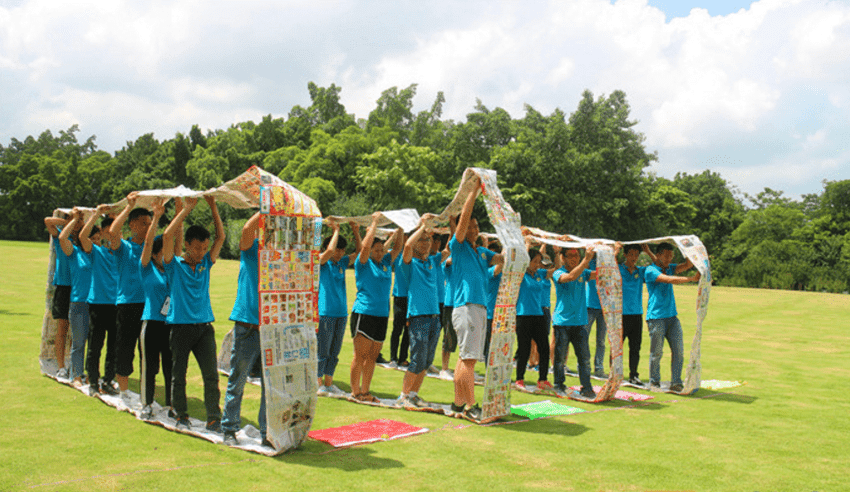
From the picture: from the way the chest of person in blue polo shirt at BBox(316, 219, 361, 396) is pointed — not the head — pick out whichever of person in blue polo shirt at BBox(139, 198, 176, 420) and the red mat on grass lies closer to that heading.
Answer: the red mat on grass

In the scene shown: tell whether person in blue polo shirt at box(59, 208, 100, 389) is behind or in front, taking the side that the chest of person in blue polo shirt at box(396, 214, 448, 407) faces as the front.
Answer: behind

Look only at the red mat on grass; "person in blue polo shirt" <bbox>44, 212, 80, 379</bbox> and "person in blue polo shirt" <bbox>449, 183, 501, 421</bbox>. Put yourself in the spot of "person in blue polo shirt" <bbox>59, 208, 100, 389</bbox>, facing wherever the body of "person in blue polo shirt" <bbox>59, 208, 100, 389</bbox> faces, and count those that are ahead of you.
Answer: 2

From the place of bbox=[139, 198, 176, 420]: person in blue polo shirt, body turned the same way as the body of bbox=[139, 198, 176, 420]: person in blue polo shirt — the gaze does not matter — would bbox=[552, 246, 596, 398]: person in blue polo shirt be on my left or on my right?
on my left

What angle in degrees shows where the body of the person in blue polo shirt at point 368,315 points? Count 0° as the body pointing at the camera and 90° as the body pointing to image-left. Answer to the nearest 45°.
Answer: approximately 315°

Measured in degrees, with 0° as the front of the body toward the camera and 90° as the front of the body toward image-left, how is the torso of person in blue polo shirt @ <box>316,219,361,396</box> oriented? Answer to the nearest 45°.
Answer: approximately 315°

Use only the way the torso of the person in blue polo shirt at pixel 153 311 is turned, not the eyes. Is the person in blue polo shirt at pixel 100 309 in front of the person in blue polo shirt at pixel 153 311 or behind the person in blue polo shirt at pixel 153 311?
behind

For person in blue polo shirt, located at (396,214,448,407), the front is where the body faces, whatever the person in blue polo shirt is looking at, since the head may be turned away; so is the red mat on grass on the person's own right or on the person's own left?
on the person's own right

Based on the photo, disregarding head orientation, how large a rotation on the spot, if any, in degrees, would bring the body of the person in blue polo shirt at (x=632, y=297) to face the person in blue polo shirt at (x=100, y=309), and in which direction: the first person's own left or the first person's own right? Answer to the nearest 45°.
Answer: approximately 90° to the first person's own right
